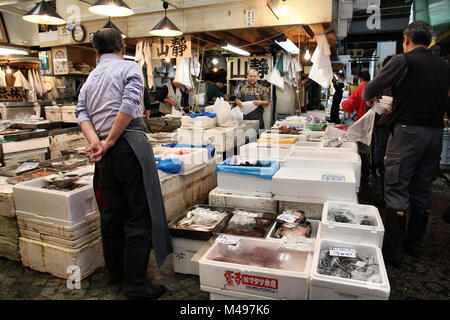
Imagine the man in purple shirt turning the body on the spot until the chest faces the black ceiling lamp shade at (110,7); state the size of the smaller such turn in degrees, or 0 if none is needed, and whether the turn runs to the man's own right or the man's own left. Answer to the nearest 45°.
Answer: approximately 45° to the man's own left

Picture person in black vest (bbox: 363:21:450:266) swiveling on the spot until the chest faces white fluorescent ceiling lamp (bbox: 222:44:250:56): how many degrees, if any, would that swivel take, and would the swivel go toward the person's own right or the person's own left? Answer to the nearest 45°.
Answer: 0° — they already face it

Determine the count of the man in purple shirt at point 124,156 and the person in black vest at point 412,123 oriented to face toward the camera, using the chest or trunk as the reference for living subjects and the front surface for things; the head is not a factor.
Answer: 0

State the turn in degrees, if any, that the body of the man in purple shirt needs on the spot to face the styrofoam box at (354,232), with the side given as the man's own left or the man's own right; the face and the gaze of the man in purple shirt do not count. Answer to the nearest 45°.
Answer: approximately 90° to the man's own right

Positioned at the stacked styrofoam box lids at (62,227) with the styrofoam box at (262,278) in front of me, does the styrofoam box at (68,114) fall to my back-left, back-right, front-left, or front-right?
back-left

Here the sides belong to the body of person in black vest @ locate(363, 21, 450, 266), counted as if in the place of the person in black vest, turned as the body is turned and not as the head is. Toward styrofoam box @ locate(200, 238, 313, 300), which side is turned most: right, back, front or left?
left

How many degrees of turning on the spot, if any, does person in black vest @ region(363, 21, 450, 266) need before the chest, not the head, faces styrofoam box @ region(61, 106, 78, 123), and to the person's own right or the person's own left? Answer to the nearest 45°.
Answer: approximately 45° to the person's own left

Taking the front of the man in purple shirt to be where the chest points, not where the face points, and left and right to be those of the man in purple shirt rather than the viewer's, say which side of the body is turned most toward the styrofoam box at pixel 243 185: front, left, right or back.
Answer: front

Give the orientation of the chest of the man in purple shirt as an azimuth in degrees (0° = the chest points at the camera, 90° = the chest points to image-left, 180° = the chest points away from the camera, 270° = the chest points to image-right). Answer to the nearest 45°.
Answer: approximately 225°

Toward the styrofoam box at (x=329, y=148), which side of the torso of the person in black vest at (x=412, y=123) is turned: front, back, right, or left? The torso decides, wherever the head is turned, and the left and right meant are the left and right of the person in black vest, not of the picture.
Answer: front

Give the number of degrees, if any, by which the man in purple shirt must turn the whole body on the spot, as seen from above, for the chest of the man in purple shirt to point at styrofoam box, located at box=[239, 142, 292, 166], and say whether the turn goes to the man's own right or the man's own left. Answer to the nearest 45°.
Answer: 0° — they already face it

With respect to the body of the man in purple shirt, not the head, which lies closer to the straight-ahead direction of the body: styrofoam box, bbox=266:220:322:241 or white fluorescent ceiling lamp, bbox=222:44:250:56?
the white fluorescent ceiling lamp

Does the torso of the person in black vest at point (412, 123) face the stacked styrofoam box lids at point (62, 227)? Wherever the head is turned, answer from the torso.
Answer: no

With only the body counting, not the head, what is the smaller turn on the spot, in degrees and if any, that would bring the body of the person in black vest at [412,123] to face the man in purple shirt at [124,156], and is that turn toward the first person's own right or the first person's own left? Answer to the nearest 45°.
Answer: approximately 90° to the first person's own left

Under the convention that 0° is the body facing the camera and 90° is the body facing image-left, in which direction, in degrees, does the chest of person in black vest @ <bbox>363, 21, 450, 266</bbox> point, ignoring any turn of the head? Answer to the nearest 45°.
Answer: approximately 135°

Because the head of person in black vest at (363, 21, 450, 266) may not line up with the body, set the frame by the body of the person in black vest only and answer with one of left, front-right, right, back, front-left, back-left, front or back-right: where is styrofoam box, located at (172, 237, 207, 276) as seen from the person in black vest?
left
